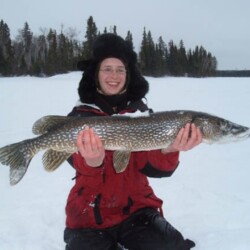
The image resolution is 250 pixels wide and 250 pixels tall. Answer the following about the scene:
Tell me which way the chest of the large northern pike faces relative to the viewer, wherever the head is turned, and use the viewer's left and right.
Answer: facing to the right of the viewer

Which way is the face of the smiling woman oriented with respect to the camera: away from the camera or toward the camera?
toward the camera

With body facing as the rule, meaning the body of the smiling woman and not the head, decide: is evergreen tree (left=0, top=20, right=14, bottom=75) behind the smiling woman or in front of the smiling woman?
behind

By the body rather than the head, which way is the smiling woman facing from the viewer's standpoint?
toward the camera
